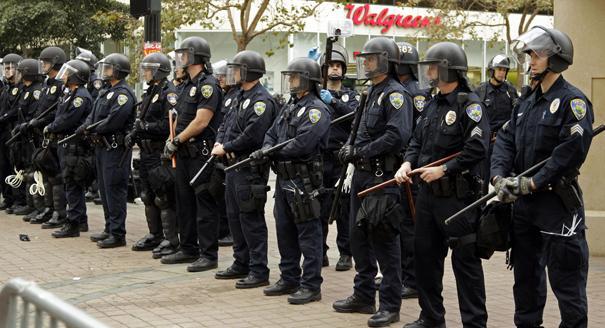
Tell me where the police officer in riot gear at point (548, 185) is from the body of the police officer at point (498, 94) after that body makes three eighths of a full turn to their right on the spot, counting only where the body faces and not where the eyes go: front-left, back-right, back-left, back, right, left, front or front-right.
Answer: back-left

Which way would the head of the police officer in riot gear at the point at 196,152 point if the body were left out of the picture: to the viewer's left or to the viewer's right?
to the viewer's left

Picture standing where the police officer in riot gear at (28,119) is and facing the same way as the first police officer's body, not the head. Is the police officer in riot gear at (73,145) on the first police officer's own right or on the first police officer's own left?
on the first police officer's own left

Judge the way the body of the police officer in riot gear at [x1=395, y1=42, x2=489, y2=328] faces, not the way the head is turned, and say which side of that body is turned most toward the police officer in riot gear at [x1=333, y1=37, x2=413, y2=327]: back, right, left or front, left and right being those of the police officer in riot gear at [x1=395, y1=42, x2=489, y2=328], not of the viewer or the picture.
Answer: right

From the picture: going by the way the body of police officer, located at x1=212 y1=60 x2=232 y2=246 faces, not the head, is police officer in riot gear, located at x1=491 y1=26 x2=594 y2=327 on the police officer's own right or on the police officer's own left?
on the police officer's own left

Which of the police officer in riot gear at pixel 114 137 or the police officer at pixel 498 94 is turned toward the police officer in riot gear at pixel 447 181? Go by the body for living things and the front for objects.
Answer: the police officer

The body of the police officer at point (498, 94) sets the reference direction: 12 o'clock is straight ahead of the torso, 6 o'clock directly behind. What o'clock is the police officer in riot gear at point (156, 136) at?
The police officer in riot gear is roughly at 2 o'clock from the police officer.

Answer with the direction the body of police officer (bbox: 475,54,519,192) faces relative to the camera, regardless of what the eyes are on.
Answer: toward the camera

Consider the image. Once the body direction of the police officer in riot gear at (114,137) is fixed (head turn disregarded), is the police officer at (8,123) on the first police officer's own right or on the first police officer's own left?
on the first police officer's own right

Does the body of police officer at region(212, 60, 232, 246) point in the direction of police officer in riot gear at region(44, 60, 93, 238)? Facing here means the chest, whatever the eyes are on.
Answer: no

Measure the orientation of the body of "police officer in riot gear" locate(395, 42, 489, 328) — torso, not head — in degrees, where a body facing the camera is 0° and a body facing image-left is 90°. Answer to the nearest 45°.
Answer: approximately 45°

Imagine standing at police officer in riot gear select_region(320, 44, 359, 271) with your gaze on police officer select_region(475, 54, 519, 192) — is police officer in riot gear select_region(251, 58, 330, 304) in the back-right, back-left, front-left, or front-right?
back-right

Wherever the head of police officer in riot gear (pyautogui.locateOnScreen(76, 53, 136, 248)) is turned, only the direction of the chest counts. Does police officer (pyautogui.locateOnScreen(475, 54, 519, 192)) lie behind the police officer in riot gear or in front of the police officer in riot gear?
behind

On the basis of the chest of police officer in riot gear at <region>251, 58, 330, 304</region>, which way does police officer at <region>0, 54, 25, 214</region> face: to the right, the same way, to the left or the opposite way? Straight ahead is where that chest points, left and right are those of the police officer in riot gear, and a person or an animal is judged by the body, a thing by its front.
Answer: the same way
